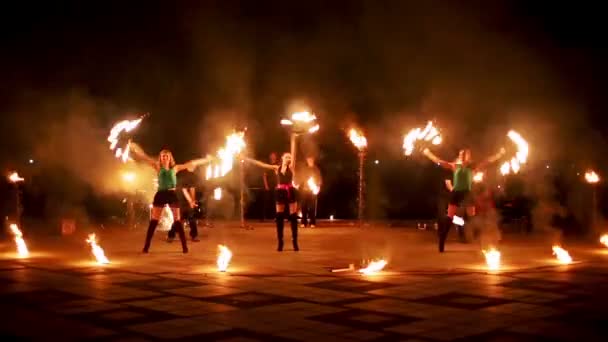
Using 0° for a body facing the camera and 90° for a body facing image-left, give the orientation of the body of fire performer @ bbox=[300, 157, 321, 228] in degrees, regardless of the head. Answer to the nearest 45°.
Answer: approximately 0°

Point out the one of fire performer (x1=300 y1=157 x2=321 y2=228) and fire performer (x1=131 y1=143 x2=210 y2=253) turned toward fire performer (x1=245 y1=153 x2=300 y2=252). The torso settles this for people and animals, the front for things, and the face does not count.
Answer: fire performer (x1=300 y1=157 x2=321 y2=228)

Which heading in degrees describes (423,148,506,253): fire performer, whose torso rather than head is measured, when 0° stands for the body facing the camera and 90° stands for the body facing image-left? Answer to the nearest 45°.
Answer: approximately 0°

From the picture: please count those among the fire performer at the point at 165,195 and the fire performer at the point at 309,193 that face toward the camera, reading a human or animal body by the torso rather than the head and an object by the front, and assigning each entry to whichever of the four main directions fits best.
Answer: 2

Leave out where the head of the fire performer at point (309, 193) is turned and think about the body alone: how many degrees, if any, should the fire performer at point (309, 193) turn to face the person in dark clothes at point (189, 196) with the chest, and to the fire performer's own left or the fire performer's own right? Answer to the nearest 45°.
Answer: approximately 45° to the fire performer's own right

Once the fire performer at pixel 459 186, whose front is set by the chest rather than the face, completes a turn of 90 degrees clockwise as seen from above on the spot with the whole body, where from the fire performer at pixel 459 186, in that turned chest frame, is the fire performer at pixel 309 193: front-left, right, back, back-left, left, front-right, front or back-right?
front-right

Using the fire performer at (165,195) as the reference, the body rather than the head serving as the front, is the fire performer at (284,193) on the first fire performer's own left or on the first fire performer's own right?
on the first fire performer's own left

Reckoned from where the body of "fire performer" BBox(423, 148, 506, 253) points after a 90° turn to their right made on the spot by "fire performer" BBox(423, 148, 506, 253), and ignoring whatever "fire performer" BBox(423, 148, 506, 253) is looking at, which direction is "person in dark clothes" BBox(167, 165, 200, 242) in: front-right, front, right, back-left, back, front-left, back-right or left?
front
